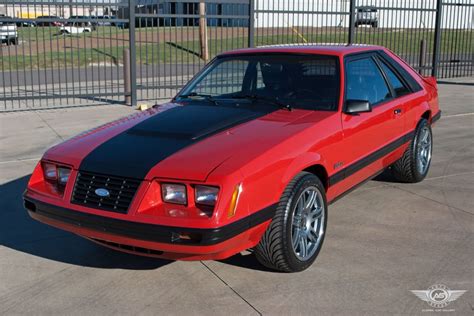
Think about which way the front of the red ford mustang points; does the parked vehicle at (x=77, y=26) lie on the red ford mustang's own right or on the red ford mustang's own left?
on the red ford mustang's own right

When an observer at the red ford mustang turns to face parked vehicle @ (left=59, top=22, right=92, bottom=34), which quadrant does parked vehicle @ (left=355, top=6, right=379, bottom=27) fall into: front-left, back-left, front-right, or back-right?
front-right

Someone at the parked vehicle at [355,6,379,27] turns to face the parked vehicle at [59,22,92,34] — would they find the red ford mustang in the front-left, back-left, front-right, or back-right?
front-left

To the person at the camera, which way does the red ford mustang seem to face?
facing the viewer and to the left of the viewer

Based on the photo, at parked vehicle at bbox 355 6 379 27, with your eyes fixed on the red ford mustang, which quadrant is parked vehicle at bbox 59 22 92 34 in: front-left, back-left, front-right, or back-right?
front-right

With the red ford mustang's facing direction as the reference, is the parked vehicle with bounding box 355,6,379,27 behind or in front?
behind

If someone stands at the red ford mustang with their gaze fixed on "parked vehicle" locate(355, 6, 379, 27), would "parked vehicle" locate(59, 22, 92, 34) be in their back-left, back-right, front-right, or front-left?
front-left
